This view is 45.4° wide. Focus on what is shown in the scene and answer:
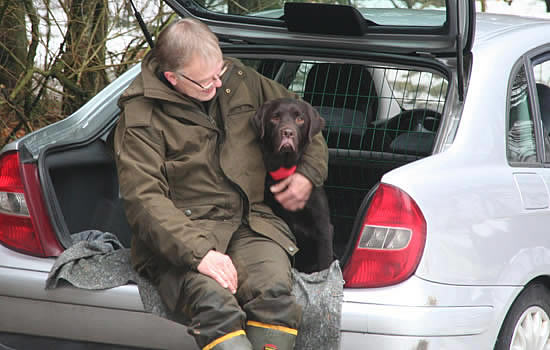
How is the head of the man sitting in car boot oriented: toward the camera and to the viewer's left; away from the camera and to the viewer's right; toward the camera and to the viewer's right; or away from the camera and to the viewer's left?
toward the camera and to the viewer's right

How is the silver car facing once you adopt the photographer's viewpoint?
facing away from the viewer and to the right of the viewer

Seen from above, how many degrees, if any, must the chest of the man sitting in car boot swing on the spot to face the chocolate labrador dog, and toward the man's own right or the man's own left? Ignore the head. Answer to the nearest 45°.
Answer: approximately 90° to the man's own left

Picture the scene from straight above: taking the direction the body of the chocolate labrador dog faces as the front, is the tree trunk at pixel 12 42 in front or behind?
behind

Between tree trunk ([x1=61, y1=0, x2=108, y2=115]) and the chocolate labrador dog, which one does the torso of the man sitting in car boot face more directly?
the chocolate labrador dog

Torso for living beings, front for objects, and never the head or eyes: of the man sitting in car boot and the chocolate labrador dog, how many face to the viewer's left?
0

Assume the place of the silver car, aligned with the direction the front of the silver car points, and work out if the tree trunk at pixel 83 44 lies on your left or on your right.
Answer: on your left

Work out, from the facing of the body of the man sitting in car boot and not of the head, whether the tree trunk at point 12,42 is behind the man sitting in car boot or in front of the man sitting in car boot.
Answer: behind

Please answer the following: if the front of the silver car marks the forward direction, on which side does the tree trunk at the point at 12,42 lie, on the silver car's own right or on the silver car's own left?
on the silver car's own left

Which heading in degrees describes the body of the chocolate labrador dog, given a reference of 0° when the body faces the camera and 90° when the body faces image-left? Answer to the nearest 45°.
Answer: approximately 0°

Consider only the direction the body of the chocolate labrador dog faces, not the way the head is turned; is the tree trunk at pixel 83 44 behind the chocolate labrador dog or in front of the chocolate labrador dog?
behind
